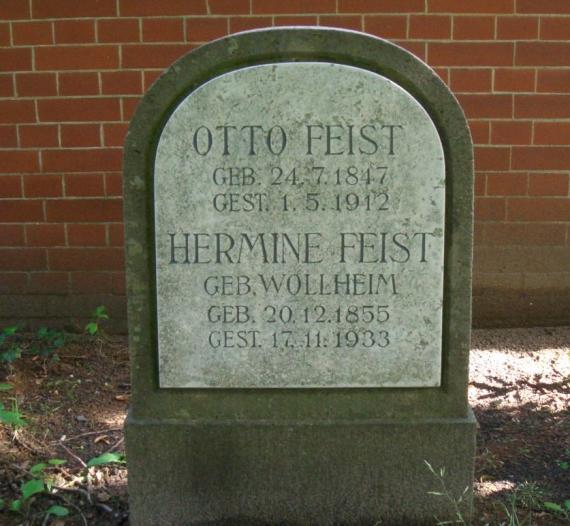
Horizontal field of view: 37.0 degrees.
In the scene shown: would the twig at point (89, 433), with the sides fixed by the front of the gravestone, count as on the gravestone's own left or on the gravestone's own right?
on the gravestone's own right

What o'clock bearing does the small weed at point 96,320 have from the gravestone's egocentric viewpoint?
The small weed is roughly at 5 o'clock from the gravestone.

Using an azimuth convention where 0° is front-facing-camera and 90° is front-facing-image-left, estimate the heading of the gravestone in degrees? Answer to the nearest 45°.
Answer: approximately 0°

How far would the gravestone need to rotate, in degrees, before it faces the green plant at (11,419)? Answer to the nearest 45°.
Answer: approximately 135° to its right

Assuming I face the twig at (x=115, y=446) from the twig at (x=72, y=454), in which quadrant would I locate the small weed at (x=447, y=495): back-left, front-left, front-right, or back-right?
front-right

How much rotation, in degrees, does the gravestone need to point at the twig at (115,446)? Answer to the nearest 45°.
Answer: approximately 135° to its right

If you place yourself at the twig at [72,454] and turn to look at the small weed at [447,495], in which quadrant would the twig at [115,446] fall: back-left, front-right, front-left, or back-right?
front-left

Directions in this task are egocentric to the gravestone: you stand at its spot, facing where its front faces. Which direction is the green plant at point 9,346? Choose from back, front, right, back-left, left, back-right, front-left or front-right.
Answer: back-right
